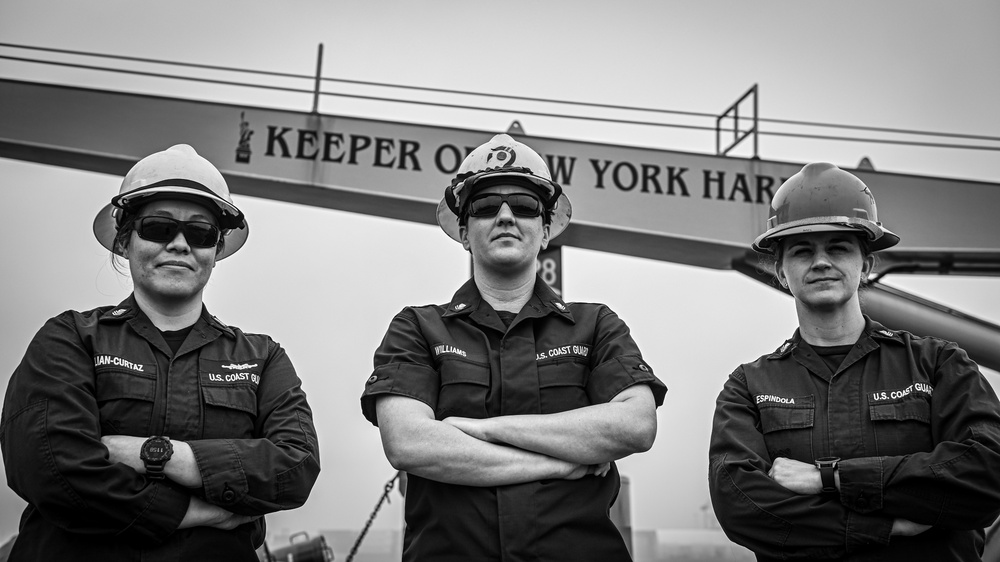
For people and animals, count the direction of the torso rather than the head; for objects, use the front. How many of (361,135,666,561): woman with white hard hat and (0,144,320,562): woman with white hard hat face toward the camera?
2

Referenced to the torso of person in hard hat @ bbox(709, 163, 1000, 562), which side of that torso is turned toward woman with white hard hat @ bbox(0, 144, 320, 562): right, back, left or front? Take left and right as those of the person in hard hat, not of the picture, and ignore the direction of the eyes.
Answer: right

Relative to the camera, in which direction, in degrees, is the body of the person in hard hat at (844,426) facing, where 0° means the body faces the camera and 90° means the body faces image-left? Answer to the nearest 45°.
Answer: approximately 0°

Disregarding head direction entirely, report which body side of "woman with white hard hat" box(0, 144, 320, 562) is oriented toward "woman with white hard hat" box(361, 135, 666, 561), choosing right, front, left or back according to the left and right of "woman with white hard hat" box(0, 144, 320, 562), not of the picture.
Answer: left

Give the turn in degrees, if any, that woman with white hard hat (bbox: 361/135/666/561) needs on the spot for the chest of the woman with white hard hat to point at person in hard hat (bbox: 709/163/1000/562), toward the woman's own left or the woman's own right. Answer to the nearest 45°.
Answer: approximately 90° to the woman's own left

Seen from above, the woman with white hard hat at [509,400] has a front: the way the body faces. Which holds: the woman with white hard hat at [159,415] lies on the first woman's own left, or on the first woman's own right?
on the first woman's own right
